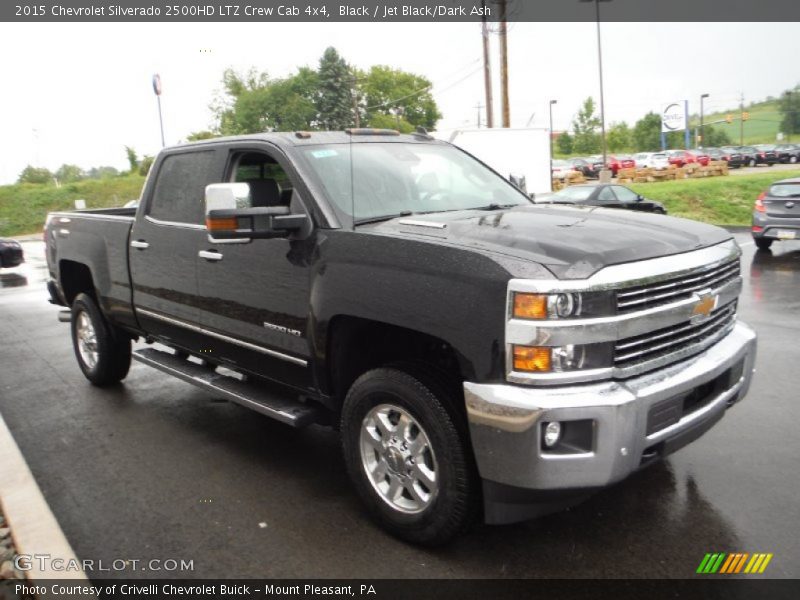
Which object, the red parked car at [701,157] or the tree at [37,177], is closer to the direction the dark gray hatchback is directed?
the red parked car

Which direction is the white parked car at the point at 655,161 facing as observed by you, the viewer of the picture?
facing the viewer and to the right of the viewer

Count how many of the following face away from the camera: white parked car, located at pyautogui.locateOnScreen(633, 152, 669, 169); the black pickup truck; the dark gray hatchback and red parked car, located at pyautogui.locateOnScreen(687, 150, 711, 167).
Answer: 1

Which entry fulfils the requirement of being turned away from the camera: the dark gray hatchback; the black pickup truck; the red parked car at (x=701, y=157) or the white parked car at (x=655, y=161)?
the dark gray hatchback

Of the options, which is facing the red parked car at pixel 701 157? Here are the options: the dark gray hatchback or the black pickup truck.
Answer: the dark gray hatchback

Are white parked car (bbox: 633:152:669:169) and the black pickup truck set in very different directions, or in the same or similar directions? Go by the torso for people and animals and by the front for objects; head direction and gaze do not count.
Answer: same or similar directions

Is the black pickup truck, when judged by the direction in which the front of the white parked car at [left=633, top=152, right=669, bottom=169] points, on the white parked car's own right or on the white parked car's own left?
on the white parked car's own right

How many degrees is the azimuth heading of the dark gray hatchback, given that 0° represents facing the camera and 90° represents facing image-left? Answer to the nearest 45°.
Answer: approximately 180°

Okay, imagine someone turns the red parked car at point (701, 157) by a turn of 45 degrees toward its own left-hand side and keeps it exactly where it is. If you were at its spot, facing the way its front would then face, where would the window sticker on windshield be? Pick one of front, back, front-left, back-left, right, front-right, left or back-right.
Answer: right

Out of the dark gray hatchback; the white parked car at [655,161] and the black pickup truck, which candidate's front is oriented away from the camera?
the dark gray hatchback

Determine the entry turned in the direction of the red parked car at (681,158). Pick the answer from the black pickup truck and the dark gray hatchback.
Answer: the dark gray hatchback

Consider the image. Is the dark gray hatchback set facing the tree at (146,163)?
no

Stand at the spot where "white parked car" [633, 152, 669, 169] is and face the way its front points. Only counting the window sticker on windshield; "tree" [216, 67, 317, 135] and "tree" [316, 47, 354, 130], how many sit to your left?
0

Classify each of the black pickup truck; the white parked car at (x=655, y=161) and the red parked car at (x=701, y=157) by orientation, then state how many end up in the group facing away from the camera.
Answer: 0

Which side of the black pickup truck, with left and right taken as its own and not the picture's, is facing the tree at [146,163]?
back

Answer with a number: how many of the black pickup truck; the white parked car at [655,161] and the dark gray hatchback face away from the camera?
1

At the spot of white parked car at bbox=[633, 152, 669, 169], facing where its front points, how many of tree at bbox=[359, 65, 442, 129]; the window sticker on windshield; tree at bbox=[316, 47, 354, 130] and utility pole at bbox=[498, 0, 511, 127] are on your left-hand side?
0

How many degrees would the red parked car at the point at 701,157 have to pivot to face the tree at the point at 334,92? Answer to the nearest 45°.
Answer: approximately 45° to its right

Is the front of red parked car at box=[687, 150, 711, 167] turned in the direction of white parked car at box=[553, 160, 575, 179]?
no

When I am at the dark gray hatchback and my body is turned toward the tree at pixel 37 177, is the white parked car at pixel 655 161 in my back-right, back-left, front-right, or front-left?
front-right

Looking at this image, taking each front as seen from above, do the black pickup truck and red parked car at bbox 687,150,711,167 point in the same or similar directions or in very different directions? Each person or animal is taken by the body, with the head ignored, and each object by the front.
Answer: same or similar directions
